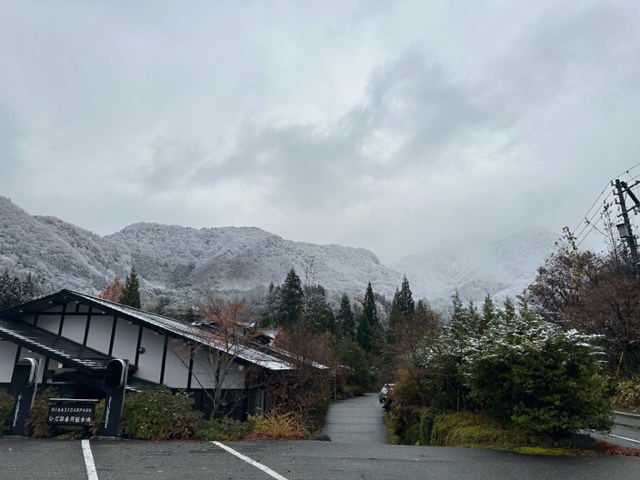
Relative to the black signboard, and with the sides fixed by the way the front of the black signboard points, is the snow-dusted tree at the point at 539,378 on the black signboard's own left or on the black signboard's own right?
on the black signboard's own left

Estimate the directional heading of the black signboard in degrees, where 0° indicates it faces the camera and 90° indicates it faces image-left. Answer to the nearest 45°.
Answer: approximately 0°

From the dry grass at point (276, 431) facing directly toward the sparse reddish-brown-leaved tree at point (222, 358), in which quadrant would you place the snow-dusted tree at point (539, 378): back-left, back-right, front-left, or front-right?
back-right

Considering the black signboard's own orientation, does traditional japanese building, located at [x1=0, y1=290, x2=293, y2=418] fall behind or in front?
behind

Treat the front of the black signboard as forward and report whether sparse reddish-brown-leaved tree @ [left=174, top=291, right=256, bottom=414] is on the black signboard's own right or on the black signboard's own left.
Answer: on the black signboard's own left

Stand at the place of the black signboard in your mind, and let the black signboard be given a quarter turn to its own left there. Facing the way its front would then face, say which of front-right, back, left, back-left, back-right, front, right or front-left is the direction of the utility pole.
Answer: front

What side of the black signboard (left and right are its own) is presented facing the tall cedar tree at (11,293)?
back

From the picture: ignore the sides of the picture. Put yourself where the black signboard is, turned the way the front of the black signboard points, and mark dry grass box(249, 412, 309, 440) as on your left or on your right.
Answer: on your left

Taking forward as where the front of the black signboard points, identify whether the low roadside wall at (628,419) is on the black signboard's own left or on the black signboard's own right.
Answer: on the black signboard's own left

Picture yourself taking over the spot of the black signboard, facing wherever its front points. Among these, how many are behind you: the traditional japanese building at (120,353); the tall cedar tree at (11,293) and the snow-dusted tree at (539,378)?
2
